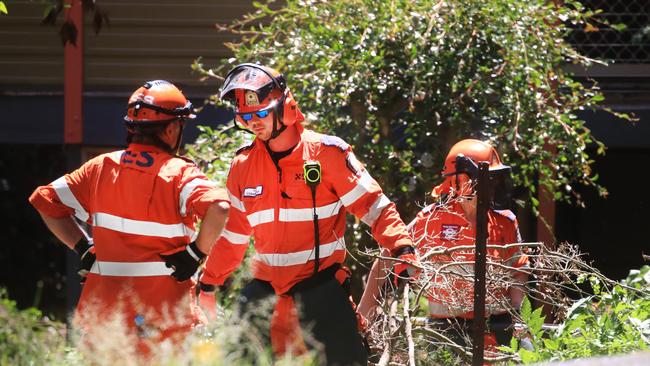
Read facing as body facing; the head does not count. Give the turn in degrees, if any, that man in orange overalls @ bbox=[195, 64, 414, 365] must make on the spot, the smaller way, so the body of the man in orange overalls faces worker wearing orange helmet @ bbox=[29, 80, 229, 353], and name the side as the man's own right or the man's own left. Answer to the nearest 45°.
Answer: approximately 45° to the man's own right

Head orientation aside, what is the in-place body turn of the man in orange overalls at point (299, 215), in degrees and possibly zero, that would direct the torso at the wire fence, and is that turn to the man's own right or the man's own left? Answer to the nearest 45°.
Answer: approximately 180°

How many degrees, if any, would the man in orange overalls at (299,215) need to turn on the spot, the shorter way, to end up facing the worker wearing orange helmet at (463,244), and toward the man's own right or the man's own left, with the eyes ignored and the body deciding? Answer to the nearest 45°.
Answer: approximately 135° to the man's own left

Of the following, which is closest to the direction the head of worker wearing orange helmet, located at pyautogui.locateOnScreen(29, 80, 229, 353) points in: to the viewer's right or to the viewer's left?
to the viewer's right

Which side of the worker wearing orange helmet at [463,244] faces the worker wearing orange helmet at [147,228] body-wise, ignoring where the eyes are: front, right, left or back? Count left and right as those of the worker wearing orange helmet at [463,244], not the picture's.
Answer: right

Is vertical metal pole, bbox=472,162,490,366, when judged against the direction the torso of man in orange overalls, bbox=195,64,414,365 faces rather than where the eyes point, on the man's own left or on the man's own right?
on the man's own left

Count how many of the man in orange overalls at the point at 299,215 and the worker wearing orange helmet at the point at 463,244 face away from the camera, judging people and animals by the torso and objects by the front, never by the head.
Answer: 0

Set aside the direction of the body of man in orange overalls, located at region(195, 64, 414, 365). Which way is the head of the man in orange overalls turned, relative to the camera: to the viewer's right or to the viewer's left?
to the viewer's left

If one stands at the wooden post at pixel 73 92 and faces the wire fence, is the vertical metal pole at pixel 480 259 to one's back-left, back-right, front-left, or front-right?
front-right

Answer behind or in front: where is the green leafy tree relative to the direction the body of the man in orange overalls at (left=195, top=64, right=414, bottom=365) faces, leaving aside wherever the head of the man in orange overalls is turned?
behind

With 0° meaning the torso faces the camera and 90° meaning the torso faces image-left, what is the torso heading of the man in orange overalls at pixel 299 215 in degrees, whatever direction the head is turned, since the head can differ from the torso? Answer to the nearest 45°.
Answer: approximately 45°

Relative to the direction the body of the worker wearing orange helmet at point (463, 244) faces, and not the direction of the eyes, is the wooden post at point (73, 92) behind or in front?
behind

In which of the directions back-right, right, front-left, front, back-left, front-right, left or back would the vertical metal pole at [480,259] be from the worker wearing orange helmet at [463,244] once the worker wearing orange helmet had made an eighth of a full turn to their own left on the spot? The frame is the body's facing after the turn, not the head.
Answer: right

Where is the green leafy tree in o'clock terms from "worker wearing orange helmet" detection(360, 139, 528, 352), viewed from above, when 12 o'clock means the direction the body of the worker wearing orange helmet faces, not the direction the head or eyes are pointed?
The green leafy tree is roughly at 7 o'clock from the worker wearing orange helmet.

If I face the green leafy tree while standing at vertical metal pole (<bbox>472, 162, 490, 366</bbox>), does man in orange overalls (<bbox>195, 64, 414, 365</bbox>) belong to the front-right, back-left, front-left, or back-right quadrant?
front-left

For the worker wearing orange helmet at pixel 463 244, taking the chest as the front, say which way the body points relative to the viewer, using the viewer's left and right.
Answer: facing the viewer and to the right of the viewer
